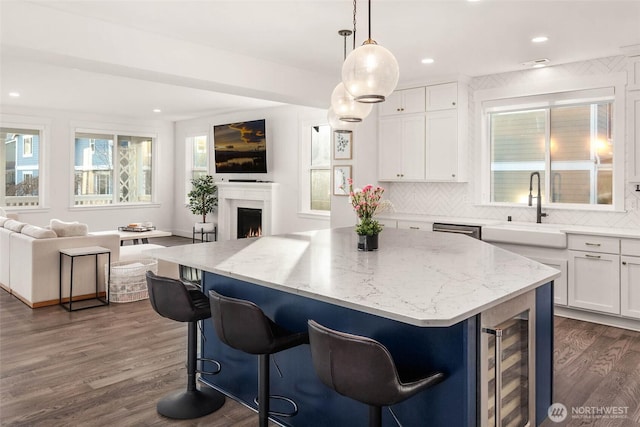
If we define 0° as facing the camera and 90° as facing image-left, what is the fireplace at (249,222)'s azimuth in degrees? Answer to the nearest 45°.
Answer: approximately 45°

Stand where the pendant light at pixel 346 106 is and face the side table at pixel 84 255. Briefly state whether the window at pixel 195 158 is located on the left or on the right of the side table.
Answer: right

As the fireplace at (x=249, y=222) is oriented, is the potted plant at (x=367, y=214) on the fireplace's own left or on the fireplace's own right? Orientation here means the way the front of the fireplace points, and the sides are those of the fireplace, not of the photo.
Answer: on the fireplace's own left

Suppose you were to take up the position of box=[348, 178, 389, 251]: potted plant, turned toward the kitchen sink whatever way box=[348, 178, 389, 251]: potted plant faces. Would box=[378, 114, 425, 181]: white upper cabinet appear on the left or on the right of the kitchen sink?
left

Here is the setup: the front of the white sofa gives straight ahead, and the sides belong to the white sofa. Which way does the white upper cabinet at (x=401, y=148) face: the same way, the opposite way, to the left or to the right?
the opposite way

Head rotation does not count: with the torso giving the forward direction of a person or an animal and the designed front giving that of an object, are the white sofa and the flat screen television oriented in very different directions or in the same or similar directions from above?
very different directions

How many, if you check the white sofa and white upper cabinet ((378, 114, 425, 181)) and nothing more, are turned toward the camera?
1

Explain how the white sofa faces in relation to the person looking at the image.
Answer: facing away from the viewer and to the right of the viewer

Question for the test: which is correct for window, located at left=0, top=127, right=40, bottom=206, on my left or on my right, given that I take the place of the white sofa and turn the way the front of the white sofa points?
on my left

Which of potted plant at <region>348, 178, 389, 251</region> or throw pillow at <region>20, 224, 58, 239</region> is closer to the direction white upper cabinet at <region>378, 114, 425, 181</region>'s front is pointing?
the potted plant

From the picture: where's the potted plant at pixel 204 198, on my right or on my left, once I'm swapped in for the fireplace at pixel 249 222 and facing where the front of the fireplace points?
on my right

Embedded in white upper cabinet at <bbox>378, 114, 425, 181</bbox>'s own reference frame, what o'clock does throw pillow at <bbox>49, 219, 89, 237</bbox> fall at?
The throw pillow is roughly at 2 o'clock from the white upper cabinet.
